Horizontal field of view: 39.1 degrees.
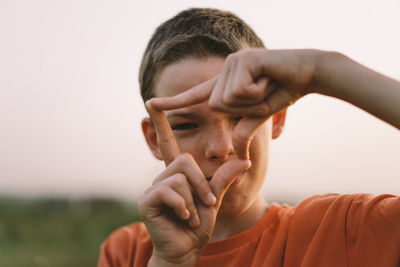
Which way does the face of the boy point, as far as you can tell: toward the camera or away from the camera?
toward the camera

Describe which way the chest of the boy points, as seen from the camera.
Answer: toward the camera
